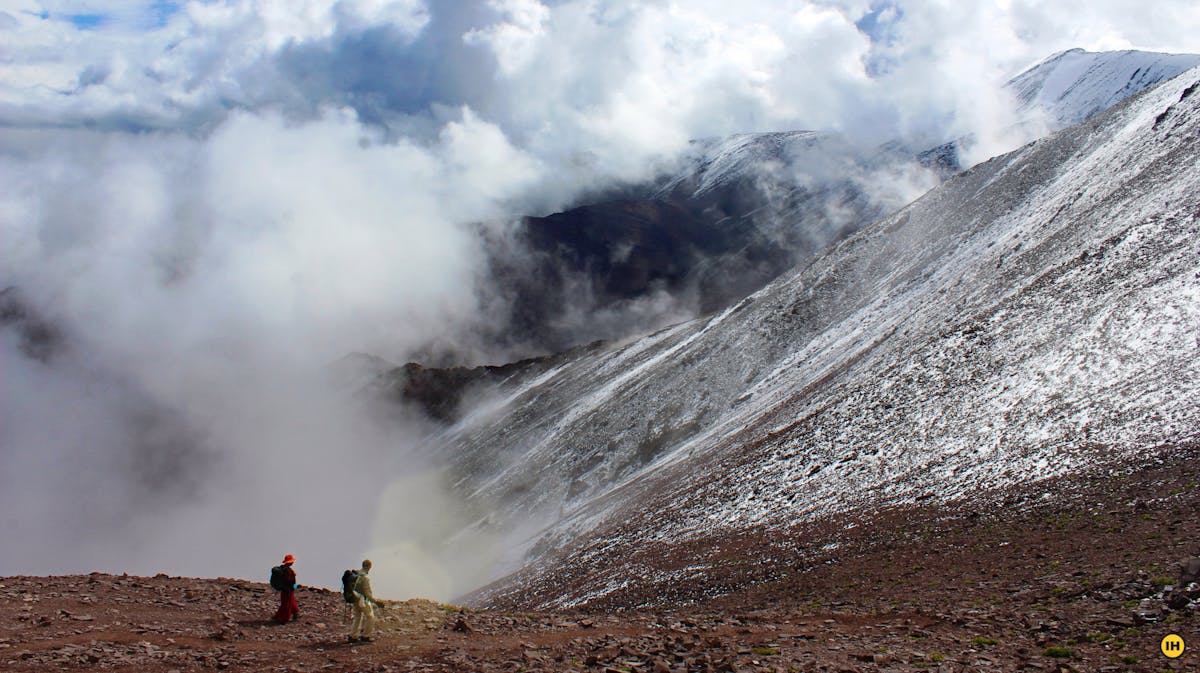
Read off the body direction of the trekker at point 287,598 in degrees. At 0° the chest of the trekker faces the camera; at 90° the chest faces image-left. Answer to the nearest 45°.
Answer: approximately 270°

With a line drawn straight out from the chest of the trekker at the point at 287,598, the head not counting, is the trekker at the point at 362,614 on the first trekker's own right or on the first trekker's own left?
on the first trekker's own right
